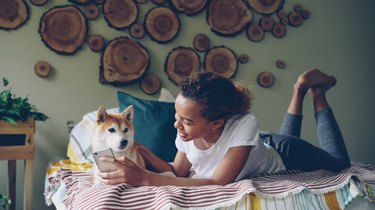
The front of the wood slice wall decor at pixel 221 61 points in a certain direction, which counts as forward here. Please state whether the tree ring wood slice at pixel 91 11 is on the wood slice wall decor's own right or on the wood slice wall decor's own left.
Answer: on the wood slice wall decor's own right

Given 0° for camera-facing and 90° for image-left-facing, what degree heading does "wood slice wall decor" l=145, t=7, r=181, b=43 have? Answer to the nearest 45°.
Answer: approximately 0°

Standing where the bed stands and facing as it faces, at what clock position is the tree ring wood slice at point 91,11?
The tree ring wood slice is roughly at 8 o'clock from the bed.

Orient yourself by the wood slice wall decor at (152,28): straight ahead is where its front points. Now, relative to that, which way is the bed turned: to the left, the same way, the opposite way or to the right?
to the left
